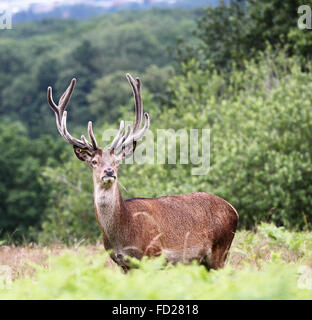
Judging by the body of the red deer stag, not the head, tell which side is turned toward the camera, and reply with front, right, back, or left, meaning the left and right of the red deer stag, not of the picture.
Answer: left
